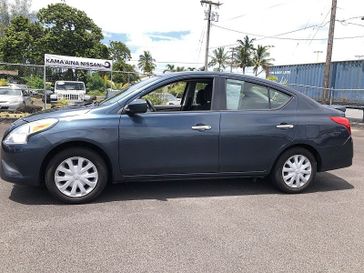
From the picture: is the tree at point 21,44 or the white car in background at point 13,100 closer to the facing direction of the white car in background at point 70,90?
the white car in background

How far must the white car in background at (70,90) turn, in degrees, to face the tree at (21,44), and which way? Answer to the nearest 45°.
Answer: approximately 180°

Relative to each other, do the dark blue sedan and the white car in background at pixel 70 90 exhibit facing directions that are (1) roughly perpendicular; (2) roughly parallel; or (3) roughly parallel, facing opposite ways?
roughly perpendicular

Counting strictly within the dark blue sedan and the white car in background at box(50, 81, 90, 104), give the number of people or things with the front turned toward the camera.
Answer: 1

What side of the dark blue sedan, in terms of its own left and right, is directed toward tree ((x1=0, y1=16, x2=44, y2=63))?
right

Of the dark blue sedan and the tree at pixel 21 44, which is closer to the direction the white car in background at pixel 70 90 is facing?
the dark blue sedan

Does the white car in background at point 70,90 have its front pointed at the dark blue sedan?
yes

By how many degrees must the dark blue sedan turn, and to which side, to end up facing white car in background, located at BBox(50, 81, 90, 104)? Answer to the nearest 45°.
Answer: approximately 90° to its right

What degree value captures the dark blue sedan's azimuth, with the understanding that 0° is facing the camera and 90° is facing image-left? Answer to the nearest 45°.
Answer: approximately 90°

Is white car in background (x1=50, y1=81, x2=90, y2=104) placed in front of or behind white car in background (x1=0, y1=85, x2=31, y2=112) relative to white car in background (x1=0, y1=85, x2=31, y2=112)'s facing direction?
behind

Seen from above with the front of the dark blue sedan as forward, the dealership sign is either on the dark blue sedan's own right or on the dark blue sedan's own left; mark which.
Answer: on the dark blue sedan's own right
